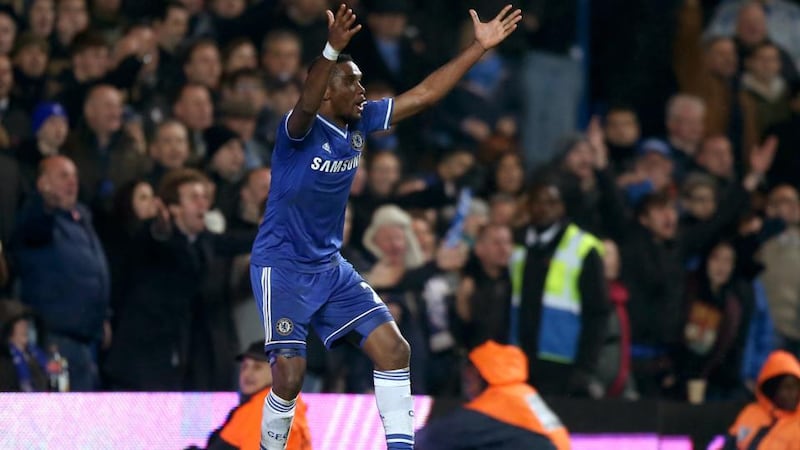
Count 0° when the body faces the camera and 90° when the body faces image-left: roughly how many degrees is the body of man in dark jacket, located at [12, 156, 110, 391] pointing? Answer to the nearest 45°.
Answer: approximately 315°

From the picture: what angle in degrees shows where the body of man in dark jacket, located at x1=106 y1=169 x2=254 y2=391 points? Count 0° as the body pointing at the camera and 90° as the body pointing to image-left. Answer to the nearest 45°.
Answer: approximately 315°
